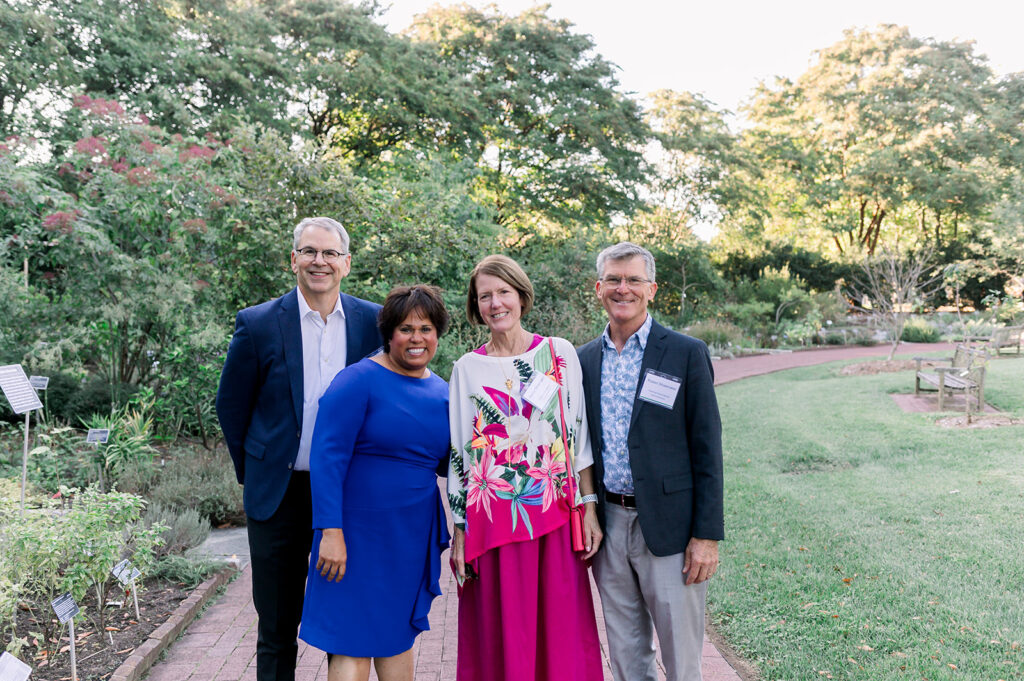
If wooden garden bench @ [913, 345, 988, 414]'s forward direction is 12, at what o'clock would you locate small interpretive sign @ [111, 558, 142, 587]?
The small interpretive sign is roughly at 11 o'clock from the wooden garden bench.

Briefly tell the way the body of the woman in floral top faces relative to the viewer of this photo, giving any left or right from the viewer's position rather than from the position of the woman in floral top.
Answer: facing the viewer

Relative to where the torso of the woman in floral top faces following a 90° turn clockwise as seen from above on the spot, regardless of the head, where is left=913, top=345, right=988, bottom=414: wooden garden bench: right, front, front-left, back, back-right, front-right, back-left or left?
back-right

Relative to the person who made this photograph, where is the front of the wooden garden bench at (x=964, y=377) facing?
facing the viewer and to the left of the viewer

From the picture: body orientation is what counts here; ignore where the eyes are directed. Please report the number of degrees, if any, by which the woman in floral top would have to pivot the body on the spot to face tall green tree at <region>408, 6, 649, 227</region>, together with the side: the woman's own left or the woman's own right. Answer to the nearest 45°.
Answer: approximately 180°

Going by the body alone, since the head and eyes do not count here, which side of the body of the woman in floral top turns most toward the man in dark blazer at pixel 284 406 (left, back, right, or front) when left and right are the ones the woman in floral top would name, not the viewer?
right

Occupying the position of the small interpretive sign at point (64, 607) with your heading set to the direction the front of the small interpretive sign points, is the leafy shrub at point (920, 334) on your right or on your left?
on your left

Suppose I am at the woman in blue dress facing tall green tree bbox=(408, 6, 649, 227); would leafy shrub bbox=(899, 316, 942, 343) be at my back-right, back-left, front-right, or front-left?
front-right

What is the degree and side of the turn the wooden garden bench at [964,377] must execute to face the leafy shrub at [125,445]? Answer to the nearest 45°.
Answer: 0° — it already faces it

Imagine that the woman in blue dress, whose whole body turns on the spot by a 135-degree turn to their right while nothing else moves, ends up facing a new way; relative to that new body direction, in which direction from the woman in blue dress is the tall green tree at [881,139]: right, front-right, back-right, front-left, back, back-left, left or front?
back-right

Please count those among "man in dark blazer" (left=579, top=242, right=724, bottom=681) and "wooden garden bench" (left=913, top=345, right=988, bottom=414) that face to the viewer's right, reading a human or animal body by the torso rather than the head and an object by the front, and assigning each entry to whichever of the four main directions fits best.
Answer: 0

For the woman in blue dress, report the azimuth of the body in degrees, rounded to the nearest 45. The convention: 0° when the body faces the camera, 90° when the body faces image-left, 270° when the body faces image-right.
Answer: approximately 315°

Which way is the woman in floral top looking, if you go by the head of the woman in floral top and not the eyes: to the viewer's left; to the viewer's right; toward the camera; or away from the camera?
toward the camera

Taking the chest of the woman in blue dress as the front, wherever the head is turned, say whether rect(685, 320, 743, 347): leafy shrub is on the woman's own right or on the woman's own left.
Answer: on the woman's own left

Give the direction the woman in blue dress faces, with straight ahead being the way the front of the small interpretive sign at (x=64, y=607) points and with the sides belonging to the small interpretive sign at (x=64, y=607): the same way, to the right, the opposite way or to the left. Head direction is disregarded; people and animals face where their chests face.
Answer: the same way

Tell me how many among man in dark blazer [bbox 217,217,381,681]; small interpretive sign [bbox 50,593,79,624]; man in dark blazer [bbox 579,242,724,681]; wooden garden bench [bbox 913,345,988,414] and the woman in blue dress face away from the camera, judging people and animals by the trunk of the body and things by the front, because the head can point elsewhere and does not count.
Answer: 0

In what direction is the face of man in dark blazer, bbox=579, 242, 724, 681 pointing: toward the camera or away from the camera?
toward the camera
